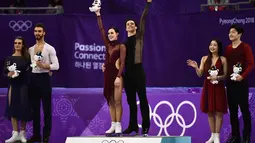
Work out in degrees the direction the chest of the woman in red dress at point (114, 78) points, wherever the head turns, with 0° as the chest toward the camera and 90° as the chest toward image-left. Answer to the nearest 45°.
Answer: approximately 45°

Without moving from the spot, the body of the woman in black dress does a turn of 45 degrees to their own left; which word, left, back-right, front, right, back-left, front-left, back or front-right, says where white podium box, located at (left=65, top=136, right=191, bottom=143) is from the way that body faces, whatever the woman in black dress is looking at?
front-left

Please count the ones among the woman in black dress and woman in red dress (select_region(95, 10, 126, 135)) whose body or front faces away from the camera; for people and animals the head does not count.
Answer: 0

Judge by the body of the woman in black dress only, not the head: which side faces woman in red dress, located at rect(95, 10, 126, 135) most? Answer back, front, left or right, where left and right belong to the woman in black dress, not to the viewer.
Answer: left

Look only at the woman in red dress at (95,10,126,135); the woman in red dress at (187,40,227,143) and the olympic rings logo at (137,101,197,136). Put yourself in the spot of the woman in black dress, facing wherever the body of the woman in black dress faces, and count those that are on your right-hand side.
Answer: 0

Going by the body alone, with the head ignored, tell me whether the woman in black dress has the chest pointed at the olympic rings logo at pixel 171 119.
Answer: no

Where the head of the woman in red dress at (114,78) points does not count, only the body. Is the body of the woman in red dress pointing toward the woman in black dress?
no

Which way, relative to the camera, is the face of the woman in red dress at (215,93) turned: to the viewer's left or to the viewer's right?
to the viewer's left

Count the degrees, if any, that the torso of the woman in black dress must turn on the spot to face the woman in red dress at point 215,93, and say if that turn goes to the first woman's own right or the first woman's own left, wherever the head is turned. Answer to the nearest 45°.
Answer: approximately 135° to the first woman's own left

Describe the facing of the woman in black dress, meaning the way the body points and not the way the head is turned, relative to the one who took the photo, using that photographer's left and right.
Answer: facing the viewer and to the left of the viewer

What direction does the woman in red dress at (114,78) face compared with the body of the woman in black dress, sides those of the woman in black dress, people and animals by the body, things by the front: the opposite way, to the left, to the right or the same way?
the same way
